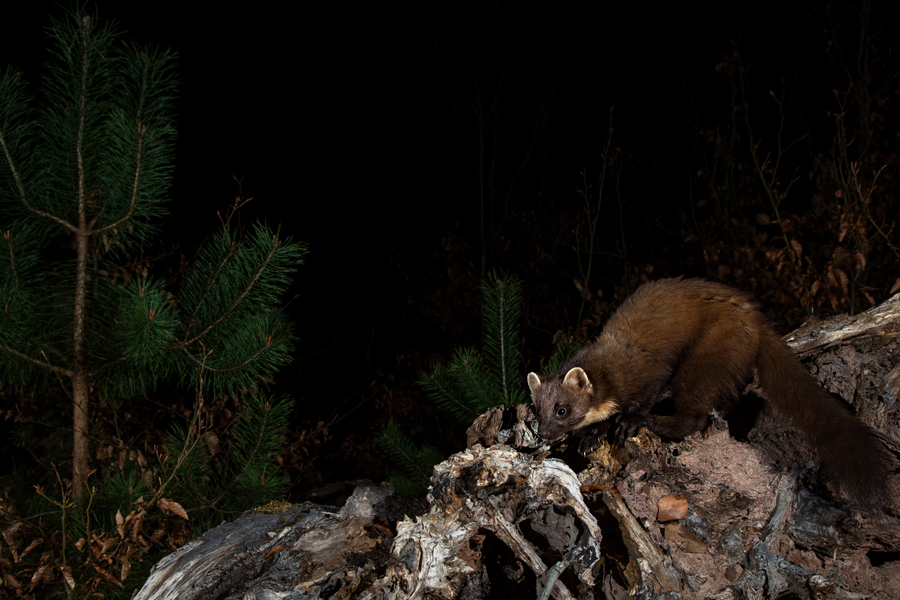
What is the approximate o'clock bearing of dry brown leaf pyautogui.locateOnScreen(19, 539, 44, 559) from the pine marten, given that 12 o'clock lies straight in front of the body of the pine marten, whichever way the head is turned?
The dry brown leaf is roughly at 11 o'clock from the pine marten.

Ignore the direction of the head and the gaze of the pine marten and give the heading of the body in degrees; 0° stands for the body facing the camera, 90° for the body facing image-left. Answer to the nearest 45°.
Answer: approximately 90°

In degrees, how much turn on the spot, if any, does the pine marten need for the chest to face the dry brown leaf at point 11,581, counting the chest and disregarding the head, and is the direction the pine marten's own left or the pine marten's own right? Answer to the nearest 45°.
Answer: approximately 45° to the pine marten's own left

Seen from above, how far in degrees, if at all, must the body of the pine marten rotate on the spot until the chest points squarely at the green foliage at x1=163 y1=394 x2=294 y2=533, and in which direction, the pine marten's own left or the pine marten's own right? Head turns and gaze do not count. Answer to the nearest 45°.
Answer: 0° — it already faces it
